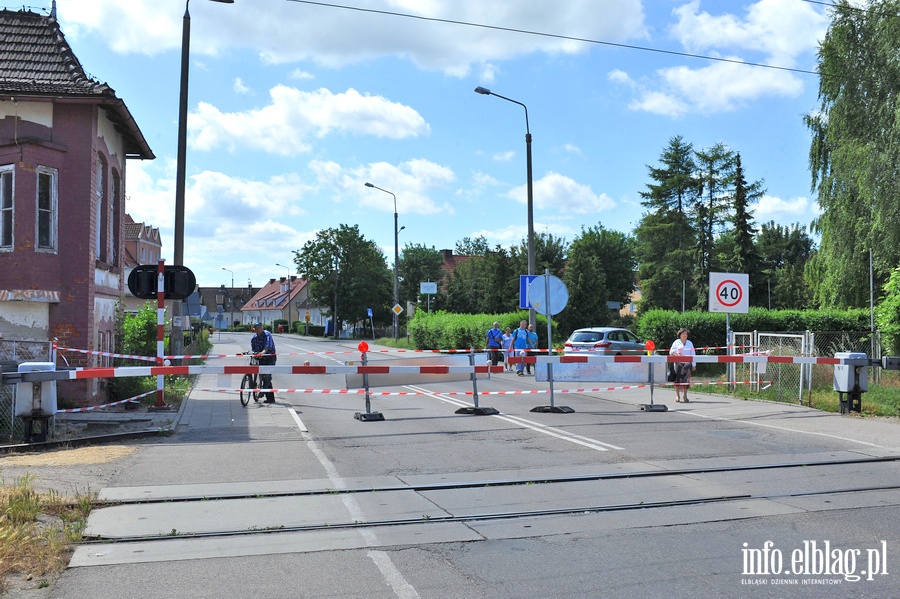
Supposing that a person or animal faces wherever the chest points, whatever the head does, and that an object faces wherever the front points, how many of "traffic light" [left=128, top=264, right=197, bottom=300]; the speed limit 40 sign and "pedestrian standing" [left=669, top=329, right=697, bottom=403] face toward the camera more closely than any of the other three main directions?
2

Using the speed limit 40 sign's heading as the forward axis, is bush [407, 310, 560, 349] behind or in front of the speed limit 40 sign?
behind

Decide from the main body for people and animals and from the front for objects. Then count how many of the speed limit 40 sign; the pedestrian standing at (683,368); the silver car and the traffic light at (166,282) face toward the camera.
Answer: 2

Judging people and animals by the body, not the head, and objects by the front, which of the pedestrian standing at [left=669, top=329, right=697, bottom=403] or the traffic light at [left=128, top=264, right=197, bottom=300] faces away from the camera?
the traffic light

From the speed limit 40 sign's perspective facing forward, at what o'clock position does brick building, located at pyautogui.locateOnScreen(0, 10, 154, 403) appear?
The brick building is roughly at 2 o'clock from the speed limit 40 sign.

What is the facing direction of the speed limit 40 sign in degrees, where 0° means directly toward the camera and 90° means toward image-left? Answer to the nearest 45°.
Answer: approximately 0°

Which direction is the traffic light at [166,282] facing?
away from the camera

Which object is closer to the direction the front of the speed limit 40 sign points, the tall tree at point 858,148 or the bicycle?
the bicycle

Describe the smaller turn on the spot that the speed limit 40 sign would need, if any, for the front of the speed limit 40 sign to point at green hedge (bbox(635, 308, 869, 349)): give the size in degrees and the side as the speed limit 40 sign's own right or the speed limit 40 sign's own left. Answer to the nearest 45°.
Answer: approximately 180°

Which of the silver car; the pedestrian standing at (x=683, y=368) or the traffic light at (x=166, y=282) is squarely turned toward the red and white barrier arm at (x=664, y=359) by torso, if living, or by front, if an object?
the pedestrian standing
